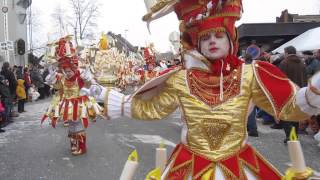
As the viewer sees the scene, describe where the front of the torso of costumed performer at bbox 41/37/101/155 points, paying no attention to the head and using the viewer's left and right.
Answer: facing the viewer

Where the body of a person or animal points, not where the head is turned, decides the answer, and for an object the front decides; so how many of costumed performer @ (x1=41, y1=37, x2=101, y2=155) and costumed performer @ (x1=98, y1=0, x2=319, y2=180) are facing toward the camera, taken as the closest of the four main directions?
2

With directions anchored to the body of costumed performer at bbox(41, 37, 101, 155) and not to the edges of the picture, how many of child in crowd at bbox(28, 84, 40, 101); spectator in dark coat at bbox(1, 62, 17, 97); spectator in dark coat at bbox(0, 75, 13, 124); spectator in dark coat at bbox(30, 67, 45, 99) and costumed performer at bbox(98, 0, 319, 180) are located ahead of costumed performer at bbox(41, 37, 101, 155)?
1

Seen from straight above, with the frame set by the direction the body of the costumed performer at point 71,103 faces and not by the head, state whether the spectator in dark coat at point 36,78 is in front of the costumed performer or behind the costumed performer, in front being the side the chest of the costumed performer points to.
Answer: behind

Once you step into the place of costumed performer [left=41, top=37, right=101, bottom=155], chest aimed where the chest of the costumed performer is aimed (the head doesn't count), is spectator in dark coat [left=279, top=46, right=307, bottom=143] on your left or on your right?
on your left

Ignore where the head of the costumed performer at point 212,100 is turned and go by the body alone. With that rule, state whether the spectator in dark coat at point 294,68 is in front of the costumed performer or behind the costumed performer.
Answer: behind

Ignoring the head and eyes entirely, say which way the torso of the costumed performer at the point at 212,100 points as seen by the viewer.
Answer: toward the camera

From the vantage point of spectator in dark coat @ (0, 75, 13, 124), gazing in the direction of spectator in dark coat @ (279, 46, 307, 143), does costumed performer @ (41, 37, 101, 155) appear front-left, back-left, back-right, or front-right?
front-right

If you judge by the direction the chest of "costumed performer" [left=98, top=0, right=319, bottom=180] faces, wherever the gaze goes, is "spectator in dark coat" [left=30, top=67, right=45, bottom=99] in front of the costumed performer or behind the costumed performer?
behind

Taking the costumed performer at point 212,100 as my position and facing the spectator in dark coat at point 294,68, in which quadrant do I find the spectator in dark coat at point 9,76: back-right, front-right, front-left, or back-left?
front-left

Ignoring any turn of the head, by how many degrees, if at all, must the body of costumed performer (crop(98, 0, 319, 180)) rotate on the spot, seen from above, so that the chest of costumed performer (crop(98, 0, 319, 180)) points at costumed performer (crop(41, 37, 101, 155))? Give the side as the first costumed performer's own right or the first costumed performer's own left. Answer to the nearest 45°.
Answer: approximately 135° to the first costumed performer's own right

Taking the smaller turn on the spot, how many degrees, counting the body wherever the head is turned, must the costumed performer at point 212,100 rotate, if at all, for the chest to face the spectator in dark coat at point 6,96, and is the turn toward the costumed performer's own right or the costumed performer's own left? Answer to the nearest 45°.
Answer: approximately 135° to the costumed performer's own right
